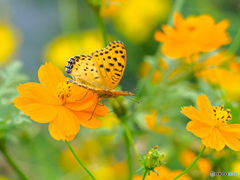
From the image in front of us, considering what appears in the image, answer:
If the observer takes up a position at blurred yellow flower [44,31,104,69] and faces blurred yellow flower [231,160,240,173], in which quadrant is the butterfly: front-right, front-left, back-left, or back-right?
front-right

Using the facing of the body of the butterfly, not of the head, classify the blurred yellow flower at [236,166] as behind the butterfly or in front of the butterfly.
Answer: in front

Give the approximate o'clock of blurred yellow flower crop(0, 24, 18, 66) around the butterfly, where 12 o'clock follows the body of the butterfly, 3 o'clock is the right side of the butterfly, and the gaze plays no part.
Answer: The blurred yellow flower is roughly at 8 o'clock from the butterfly.

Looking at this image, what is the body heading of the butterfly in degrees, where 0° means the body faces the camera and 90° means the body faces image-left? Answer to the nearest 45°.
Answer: approximately 270°

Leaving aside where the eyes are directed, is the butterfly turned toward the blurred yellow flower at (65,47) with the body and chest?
no
